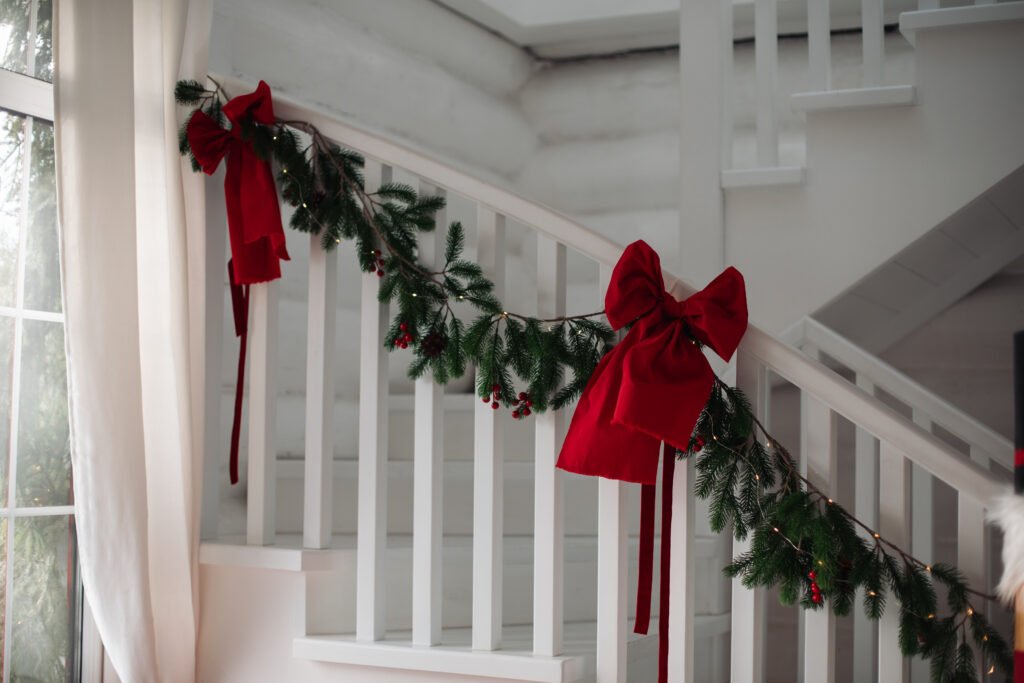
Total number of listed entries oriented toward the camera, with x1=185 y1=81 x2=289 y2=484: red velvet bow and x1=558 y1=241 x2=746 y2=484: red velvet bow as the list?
2

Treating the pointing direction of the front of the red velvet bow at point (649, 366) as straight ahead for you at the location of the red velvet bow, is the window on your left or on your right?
on your right

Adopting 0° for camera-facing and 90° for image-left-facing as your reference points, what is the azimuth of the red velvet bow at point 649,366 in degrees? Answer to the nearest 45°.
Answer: approximately 0°

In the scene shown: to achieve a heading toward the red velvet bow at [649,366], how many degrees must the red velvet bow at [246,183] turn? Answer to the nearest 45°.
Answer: approximately 45° to its left

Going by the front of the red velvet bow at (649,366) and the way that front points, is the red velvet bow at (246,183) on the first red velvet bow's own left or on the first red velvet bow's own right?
on the first red velvet bow's own right

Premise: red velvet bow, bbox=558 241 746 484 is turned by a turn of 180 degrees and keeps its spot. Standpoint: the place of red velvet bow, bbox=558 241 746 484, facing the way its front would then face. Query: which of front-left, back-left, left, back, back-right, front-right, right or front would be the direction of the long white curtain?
left
